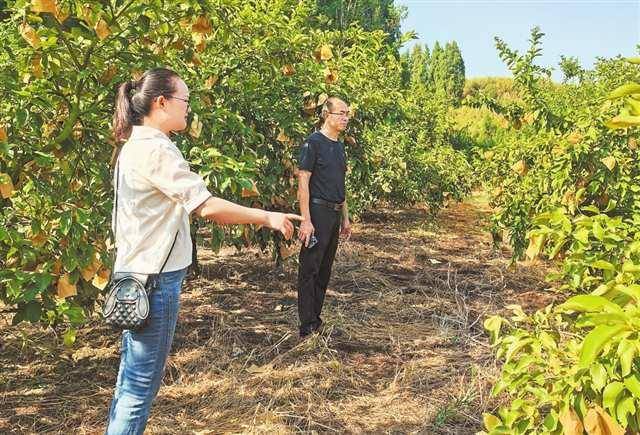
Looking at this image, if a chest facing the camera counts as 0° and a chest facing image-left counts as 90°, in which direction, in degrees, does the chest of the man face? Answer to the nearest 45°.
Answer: approximately 315°

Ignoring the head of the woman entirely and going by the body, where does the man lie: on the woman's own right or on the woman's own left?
on the woman's own left

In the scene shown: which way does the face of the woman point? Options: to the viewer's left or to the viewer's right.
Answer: to the viewer's right

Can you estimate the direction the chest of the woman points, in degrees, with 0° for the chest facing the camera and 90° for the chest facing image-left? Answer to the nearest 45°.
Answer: approximately 270°

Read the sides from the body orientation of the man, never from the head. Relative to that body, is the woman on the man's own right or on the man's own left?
on the man's own right
